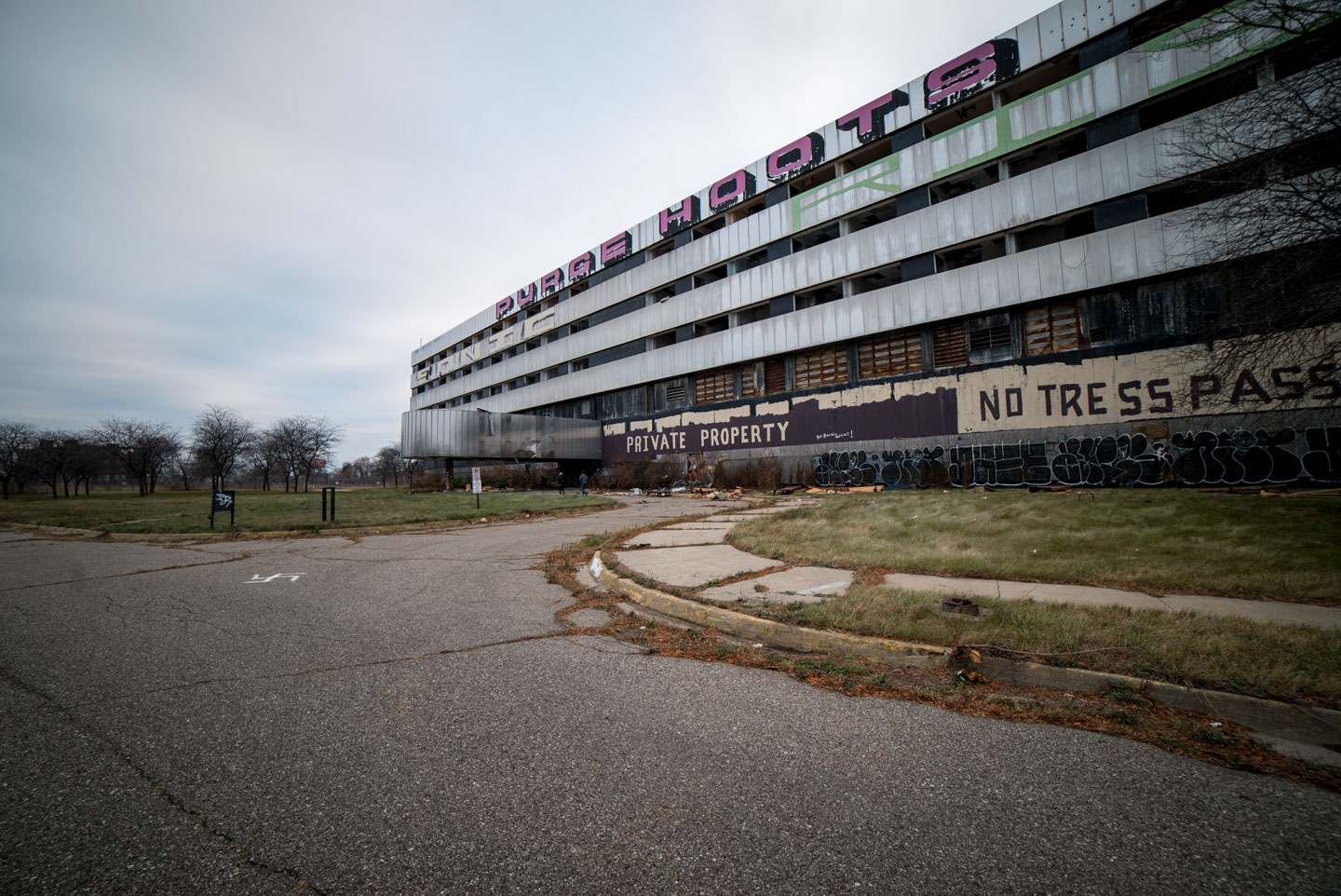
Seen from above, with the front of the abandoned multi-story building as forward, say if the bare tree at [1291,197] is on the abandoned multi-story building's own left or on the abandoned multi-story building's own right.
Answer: on the abandoned multi-story building's own left

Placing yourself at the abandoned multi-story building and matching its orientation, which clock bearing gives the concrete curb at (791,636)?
The concrete curb is roughly at 11 o'clock from the abandoned multi-story building.

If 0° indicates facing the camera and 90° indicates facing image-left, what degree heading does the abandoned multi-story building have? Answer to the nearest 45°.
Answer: approximately 45°

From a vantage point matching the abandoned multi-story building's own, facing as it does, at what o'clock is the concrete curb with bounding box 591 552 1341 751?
The concrete curb is roughly at 11 o'clock from the abandoned multi-story building.
